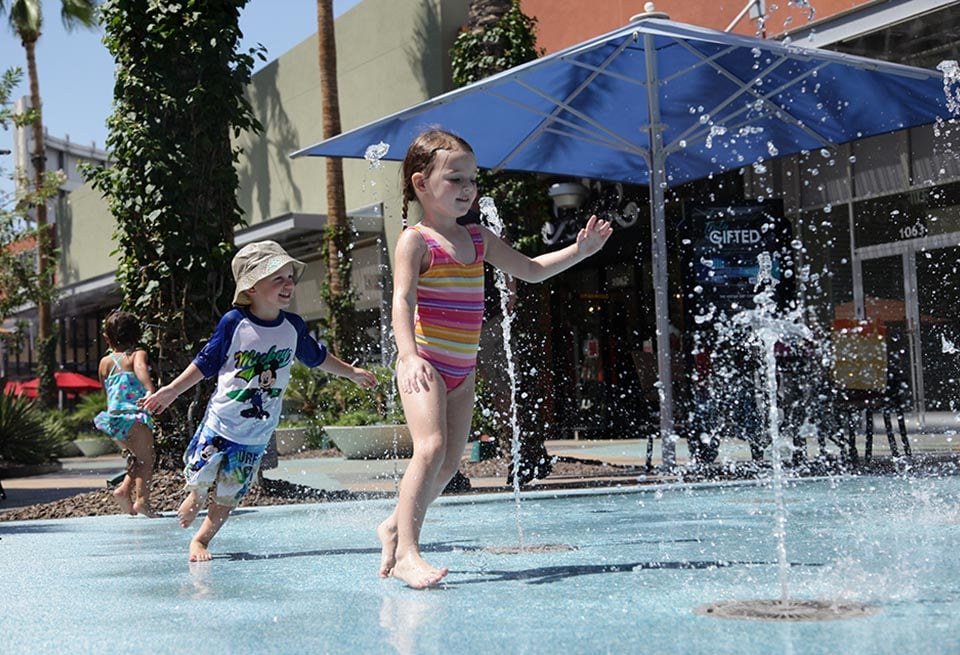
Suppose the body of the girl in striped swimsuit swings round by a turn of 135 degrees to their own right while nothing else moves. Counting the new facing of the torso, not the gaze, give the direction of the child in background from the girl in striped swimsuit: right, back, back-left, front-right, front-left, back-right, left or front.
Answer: front-right

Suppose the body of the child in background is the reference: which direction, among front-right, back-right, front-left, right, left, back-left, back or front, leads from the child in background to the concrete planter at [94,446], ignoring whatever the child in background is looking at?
front-left

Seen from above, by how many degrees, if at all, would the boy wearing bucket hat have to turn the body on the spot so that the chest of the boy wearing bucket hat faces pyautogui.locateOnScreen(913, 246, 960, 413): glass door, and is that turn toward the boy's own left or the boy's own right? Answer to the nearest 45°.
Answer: approximately 90° to the boy's own left

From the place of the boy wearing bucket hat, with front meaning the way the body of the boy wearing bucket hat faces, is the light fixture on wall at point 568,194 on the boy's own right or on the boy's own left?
on the boy's own left

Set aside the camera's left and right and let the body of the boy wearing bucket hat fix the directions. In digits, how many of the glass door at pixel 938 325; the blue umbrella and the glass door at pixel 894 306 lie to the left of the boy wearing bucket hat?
3

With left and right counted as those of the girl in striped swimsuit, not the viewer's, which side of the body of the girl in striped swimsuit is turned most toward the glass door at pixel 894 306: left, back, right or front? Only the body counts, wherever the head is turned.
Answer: left

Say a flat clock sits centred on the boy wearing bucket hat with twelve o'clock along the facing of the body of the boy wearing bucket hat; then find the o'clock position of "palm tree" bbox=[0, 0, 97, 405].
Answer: The palm tree is roughly at 7 o'clock from the boy wearing bucket hat.

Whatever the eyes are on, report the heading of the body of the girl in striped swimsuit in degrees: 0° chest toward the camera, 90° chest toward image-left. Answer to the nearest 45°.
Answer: approximately 315°

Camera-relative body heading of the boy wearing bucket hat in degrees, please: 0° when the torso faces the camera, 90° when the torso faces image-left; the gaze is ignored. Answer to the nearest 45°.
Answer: approximately 315°

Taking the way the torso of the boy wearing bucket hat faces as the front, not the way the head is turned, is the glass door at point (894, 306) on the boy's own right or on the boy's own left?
on the boy's own left

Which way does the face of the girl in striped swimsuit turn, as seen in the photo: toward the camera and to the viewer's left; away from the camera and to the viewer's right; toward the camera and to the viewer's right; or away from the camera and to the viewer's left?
toward the camera and to the viewer's right

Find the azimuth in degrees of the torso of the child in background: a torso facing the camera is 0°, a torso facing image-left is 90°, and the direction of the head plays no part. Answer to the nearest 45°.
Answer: approximately 225°
